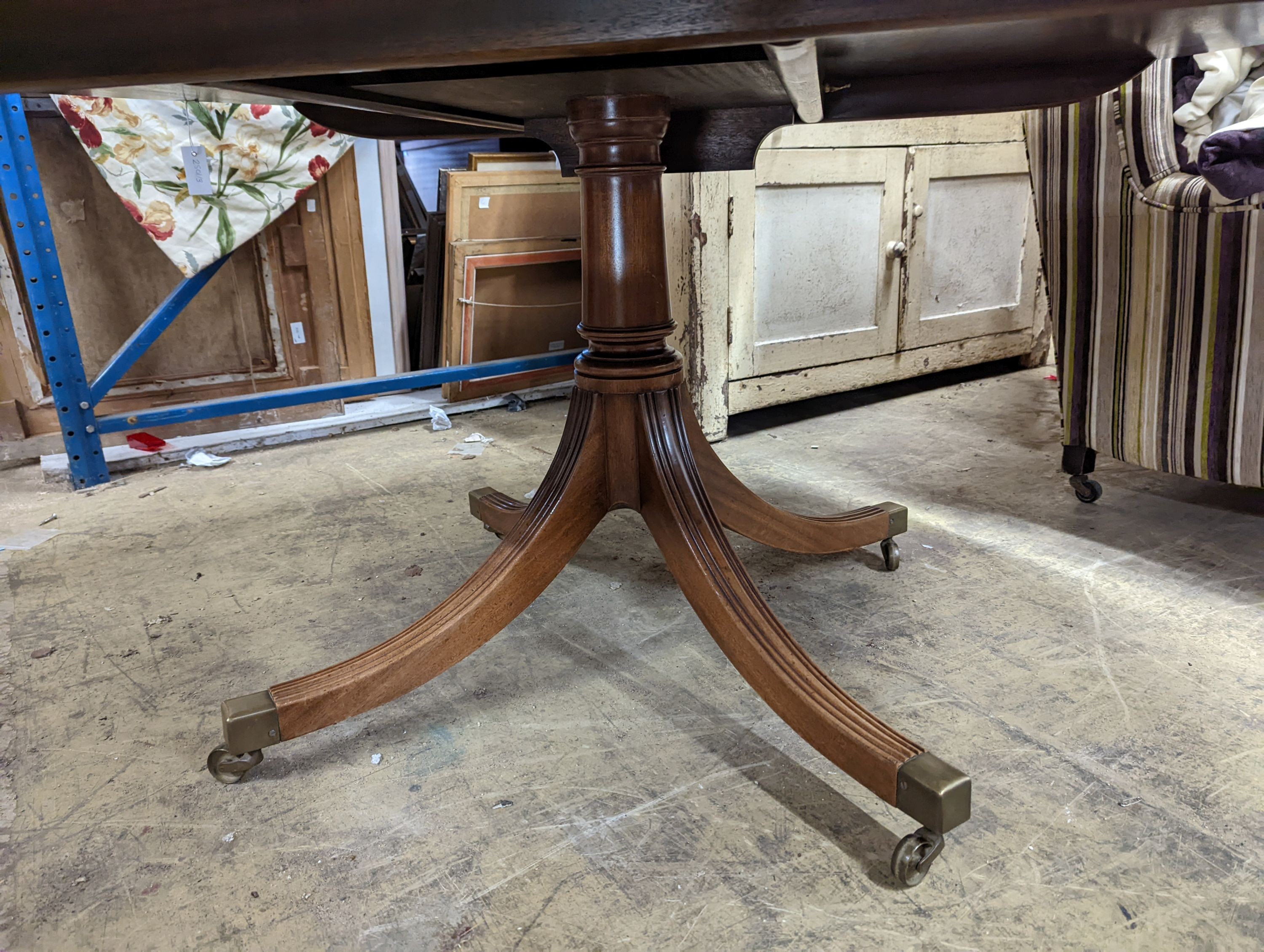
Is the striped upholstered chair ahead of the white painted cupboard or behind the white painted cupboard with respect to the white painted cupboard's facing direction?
ahead

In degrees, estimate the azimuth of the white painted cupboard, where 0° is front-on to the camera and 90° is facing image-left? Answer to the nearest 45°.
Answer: approximately 315°

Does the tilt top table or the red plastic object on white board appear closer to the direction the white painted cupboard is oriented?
the tilt top table

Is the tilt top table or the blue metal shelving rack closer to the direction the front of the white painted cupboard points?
the tilt top table

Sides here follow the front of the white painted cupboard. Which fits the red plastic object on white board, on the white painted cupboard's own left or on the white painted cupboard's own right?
on the white painted cupboard's own right

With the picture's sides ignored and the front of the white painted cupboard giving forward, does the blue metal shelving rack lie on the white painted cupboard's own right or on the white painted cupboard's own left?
on the white painted cupboard's own right

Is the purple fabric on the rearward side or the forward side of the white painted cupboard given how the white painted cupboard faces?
on the forward side

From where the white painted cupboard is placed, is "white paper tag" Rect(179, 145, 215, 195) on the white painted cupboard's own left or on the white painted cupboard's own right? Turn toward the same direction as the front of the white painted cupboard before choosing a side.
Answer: on the white painted cupboard's own right

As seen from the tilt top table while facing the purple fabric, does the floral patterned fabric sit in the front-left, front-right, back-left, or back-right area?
back-left

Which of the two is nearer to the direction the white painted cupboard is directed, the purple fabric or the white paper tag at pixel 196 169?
the purple fabric

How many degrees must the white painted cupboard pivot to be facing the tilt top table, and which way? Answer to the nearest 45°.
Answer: approximately 45° to its right
